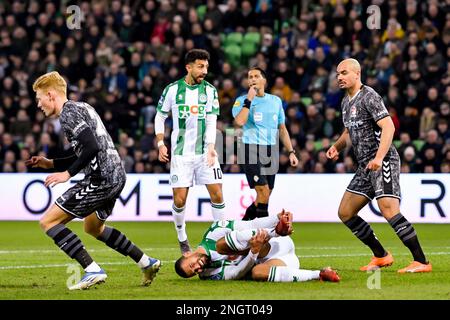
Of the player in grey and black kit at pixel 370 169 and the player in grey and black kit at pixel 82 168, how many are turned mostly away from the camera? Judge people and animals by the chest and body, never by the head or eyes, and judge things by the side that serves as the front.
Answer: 0

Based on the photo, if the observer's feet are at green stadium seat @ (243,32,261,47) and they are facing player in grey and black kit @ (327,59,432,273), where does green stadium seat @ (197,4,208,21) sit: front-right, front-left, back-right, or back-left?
back-right

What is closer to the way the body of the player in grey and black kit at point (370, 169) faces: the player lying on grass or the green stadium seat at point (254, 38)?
the player lying on grass

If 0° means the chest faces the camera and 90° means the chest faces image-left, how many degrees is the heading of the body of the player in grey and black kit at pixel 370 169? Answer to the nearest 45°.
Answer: approximately 45°

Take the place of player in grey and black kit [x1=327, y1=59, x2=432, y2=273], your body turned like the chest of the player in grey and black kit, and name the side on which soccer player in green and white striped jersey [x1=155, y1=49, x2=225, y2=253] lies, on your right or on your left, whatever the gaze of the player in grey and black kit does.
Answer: on your right
